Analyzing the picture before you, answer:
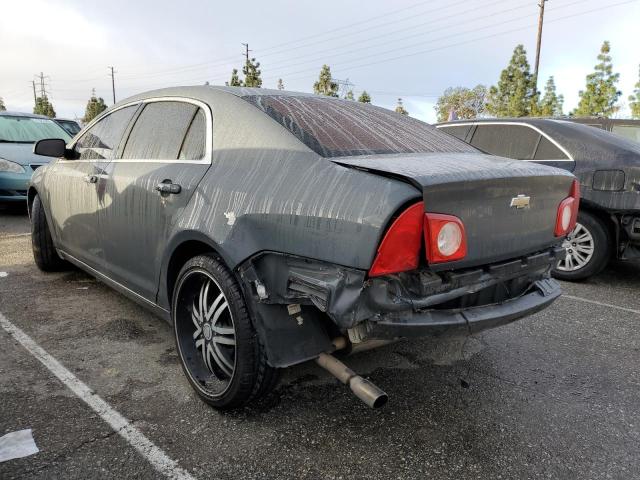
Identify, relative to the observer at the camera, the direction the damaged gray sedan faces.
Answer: facing away from the viewer and to the left of the viewer

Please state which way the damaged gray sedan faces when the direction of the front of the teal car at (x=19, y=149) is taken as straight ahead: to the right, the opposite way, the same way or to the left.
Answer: the opposite way

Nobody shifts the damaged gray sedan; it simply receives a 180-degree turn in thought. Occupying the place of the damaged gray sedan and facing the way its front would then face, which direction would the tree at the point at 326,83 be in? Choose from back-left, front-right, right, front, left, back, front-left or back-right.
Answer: back-left

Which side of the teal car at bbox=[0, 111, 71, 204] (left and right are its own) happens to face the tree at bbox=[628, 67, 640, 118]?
left

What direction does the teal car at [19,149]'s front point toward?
toward the camera

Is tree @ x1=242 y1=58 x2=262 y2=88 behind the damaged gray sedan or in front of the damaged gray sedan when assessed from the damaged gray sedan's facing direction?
in front

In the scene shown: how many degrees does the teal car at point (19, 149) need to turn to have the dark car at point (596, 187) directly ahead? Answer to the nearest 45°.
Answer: approximately 45° to its left

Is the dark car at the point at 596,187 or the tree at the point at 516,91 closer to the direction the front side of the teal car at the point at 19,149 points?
the dark car

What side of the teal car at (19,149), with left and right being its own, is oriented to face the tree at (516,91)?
left

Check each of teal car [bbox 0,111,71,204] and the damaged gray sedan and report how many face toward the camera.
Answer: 1

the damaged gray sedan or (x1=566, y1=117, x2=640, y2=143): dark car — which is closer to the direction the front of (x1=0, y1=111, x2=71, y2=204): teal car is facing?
the damaged gray sedan

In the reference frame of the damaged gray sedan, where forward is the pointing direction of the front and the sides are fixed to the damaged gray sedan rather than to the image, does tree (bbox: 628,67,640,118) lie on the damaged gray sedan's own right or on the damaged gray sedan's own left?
on the damaged gray sedan's own right

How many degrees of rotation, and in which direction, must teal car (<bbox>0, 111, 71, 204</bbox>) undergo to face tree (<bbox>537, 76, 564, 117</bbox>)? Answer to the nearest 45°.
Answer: approximately 90° to its left

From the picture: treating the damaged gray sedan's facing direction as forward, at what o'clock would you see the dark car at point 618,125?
The dark car is roughly at 3 o'clock from the damaged gray sedan.

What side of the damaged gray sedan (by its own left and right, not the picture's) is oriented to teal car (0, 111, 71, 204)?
front

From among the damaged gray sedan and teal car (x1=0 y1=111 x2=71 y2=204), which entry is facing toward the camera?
the teal car

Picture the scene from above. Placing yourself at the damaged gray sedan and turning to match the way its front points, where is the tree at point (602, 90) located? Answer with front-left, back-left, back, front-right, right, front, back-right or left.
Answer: right
